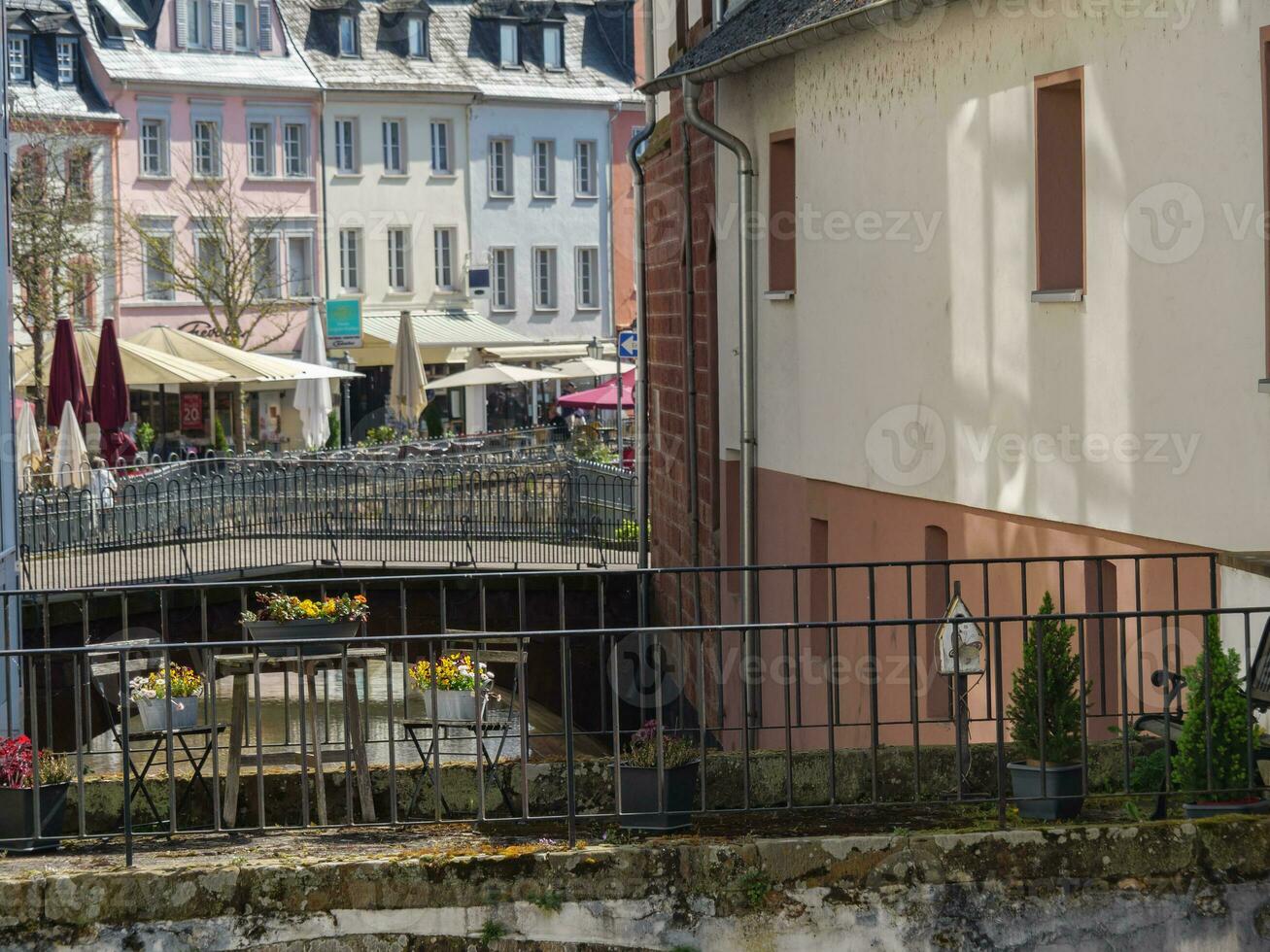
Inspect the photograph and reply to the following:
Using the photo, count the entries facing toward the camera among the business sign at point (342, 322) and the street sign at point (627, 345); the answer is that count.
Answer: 2

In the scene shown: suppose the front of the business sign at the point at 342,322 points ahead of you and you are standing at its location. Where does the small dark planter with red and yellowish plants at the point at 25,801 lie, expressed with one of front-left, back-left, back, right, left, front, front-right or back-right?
front

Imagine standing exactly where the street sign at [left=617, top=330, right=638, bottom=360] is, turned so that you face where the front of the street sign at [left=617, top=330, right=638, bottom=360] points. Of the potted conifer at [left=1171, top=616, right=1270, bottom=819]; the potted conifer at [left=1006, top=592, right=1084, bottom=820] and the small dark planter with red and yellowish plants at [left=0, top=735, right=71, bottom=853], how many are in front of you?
3

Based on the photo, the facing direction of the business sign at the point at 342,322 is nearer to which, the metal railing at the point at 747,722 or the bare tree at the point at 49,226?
the metal railing

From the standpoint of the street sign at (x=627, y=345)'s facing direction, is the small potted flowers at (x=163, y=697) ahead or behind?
ahead

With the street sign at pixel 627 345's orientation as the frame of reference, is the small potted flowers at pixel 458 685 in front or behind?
in front

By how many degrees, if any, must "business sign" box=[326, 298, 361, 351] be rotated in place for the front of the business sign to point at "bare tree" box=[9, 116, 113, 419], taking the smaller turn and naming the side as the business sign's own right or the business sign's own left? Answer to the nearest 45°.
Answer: approximately 45° to the business sign's own right

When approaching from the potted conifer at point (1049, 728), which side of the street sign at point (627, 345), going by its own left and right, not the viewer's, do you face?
front

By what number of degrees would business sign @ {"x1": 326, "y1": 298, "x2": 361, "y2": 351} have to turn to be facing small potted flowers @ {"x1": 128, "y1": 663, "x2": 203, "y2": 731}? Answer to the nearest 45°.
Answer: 0° — it already faces it

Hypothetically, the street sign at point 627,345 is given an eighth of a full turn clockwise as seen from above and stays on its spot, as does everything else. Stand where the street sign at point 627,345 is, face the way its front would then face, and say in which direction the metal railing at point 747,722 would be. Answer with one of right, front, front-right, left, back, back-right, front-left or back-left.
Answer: front-left

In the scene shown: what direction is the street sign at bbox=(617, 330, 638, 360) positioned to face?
toward the camera

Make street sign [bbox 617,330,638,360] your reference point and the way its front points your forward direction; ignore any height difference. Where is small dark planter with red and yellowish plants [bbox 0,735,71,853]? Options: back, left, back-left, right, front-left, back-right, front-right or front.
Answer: front

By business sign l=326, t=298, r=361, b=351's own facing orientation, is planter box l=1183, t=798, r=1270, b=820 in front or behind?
in front

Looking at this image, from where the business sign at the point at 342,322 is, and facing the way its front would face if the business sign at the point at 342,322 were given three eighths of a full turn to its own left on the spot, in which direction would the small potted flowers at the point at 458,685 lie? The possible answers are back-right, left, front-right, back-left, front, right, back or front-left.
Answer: back-right

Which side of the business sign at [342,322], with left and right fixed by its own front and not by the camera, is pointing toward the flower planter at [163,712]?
front

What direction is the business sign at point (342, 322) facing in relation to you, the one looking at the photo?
facing the viewer

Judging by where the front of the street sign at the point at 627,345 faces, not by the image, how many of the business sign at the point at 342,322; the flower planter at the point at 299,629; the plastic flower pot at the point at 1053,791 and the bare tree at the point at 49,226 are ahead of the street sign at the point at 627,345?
2

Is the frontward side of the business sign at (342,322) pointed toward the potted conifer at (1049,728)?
yes
